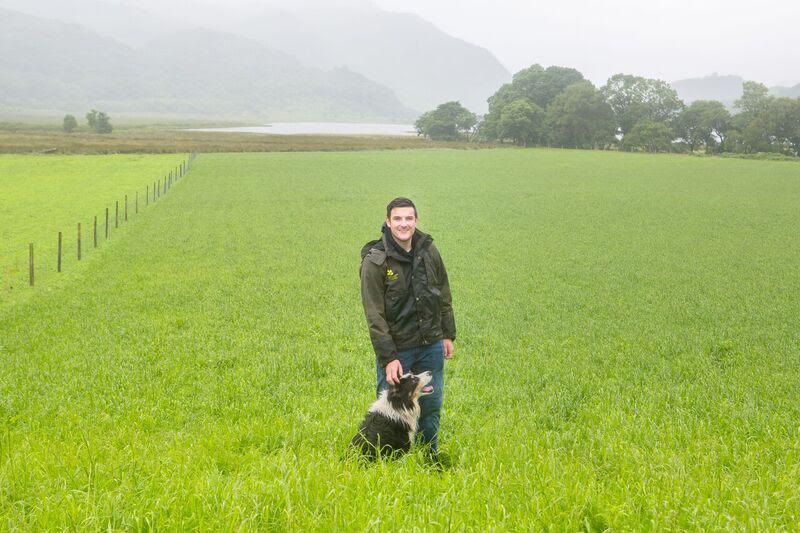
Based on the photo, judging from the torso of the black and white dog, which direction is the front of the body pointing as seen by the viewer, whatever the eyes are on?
to the viewer's right
